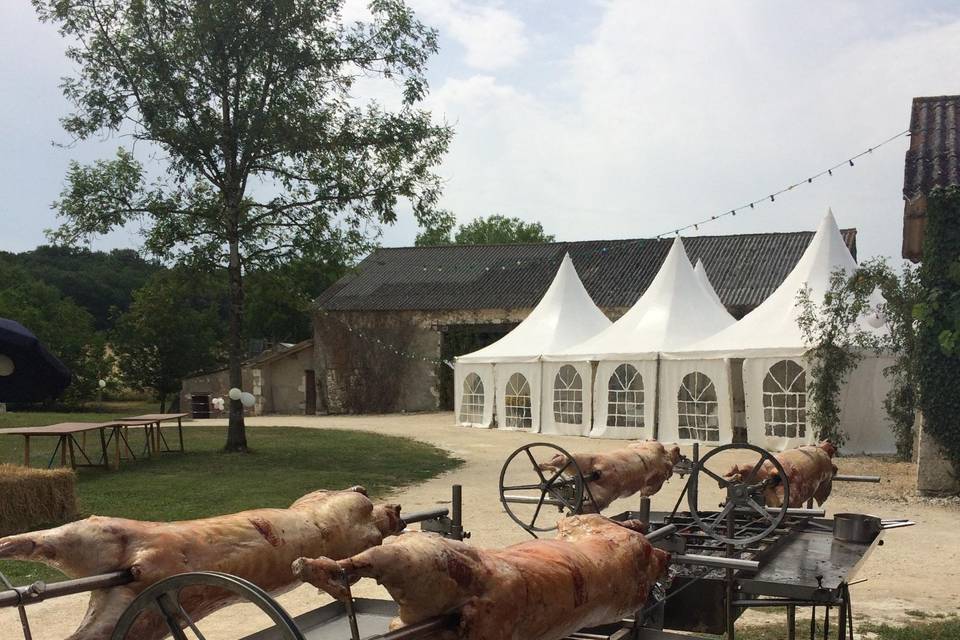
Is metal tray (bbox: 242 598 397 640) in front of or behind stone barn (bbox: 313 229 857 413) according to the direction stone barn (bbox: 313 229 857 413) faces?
in front

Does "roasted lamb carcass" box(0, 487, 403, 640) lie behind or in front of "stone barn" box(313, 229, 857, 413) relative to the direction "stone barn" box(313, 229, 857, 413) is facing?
in front

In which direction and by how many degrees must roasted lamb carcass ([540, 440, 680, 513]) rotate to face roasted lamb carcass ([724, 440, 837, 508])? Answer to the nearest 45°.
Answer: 0° — it already faces it

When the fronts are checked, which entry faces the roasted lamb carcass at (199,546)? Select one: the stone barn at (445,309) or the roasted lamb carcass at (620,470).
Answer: the stone barn

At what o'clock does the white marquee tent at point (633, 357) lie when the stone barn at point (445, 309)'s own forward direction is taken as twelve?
The white marquee tent is roughly at 11 o'clock from the stone barn.

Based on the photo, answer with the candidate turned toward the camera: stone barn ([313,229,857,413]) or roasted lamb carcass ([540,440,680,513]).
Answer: the stone barn

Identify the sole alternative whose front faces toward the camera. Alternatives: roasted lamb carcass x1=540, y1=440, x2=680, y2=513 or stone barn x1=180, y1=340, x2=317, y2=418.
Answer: the stone barn

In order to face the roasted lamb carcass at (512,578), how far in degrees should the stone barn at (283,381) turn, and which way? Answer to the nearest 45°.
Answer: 0° — it already faces it

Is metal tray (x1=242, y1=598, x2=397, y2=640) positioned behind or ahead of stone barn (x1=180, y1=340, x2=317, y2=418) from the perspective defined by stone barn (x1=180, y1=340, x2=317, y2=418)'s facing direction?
ahead

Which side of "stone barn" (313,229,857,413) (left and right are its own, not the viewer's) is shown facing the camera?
front

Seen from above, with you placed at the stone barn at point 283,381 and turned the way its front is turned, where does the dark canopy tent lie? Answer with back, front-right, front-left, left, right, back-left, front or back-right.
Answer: front

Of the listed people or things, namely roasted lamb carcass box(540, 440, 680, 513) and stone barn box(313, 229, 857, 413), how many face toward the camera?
1

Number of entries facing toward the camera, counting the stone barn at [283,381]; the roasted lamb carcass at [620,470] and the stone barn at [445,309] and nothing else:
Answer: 2

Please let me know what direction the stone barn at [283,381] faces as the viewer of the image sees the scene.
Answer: facing the viewer

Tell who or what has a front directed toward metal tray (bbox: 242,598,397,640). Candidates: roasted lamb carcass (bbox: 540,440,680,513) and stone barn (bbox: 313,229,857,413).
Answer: the stone barn

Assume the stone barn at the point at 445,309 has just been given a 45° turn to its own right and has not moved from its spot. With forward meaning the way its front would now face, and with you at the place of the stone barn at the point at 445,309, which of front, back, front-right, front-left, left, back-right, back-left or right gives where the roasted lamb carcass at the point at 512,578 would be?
front-left

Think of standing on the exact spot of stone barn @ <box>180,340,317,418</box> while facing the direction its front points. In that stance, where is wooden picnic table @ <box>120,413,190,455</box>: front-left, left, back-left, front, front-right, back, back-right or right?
front
